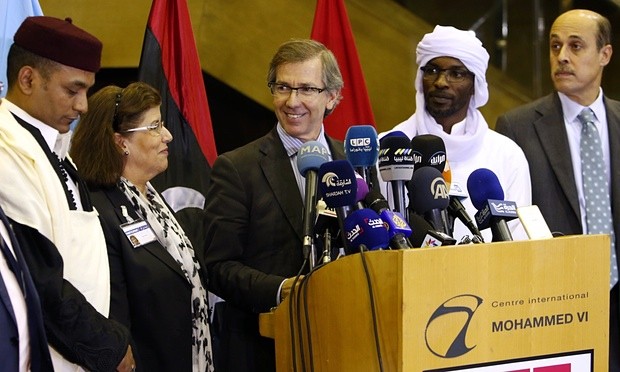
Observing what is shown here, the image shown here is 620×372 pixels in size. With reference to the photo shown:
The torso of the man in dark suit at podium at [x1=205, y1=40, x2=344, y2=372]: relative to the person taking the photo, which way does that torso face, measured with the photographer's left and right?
facing the viewer and to the right of the viewer

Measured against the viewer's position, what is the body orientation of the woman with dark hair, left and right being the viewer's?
facing to the right of the viewer

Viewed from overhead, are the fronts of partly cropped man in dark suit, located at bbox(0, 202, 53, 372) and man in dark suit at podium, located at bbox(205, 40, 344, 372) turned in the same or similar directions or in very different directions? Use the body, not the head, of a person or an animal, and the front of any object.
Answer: same or similar directions

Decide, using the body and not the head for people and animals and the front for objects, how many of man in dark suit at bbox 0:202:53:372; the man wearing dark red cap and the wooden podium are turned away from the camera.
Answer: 0

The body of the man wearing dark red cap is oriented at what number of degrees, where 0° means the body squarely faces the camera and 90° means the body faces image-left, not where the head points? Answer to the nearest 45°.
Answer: approximately 315°

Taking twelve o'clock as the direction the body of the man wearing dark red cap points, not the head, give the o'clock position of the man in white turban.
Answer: The man in white turban is roughly at 10 o'clock from the man wearing dark red cap.

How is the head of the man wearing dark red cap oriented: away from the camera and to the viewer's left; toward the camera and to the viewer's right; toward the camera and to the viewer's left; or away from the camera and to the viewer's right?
toward the camera and to the viewer's right

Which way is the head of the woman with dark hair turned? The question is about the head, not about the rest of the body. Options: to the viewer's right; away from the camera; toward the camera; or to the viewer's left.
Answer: to the viewer's right

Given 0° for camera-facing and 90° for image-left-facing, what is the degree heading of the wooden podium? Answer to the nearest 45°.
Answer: approximately 315°

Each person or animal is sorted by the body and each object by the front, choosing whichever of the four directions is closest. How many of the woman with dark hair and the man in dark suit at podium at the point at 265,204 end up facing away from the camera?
0
